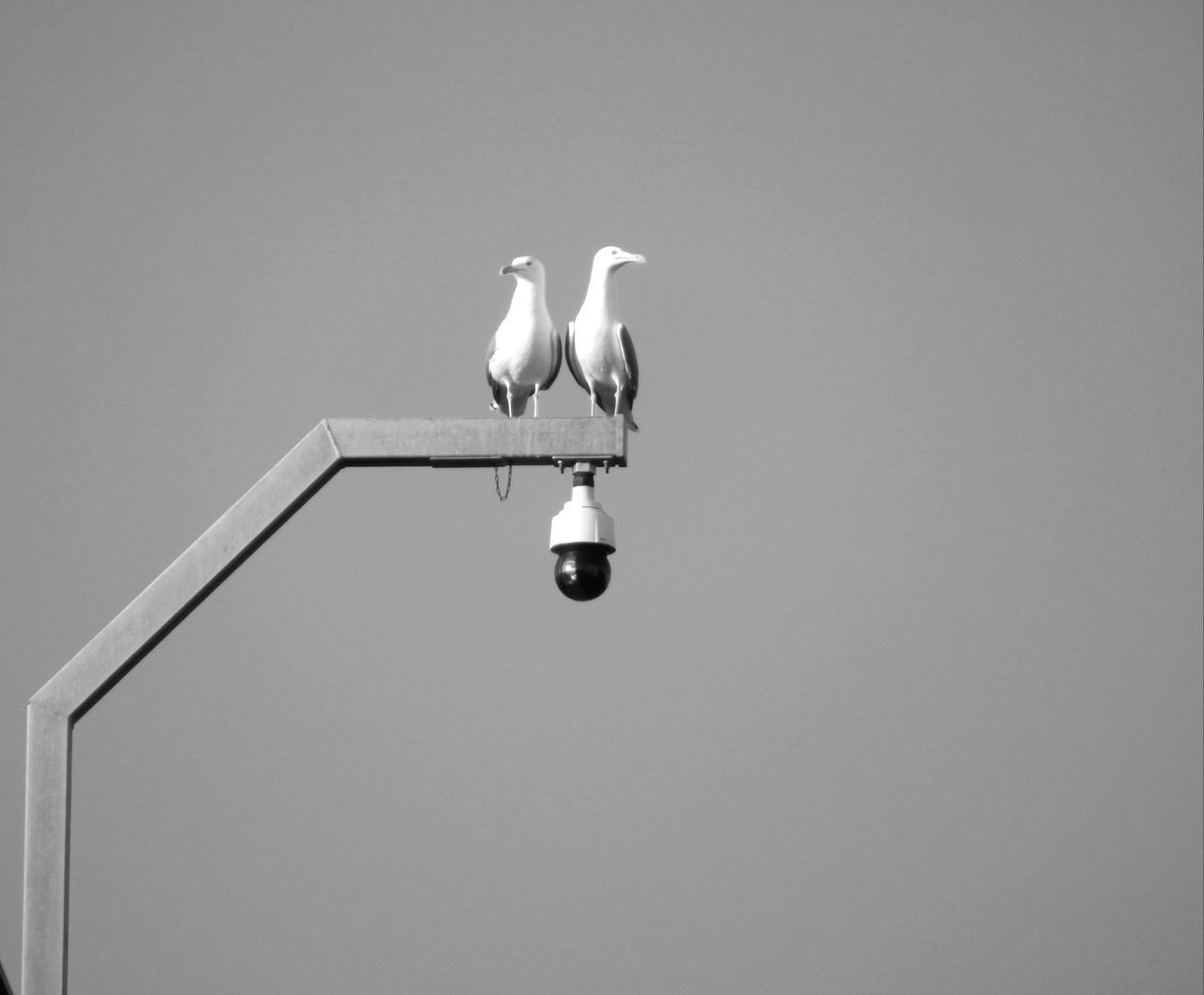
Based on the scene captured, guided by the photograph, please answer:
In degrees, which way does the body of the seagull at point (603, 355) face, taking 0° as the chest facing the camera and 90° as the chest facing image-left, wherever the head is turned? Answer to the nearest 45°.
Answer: approximately 0°

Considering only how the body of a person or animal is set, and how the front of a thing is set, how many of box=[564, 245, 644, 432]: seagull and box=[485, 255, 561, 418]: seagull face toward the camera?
2

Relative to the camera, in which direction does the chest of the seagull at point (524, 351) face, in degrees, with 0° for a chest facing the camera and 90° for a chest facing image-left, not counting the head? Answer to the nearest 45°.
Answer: approximately 0°
